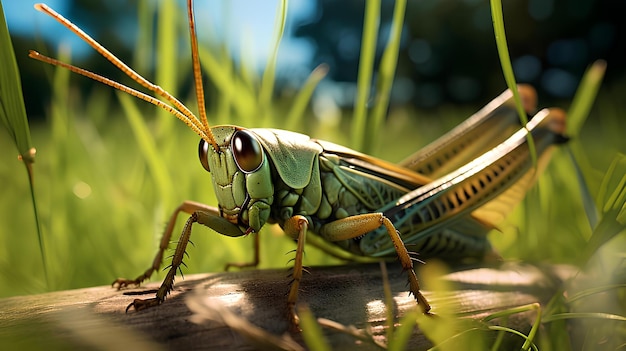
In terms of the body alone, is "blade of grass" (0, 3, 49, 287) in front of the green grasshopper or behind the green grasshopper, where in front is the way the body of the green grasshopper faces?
in front

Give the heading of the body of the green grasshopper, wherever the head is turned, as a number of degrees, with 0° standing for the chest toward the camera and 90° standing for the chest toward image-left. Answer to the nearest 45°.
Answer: approximately 45°

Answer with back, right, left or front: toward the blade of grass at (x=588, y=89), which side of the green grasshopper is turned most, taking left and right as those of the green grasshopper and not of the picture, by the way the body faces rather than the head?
back
